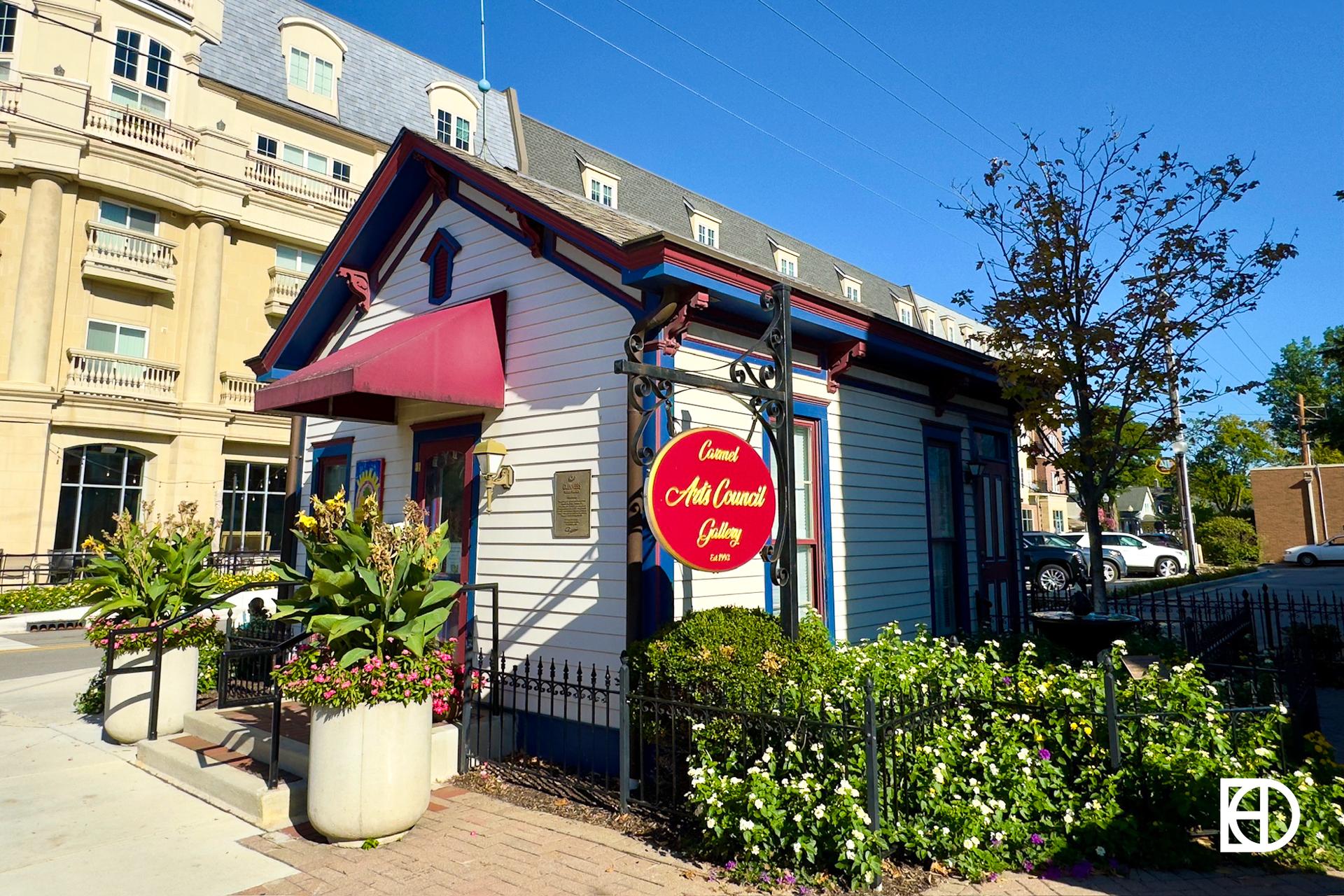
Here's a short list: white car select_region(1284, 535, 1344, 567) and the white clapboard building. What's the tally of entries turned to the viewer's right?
0

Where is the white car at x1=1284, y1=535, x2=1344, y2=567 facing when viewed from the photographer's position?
facing to the left of the viewer

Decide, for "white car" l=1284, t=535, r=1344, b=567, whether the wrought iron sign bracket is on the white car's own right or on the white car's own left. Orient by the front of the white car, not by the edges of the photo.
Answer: on the white car's own left

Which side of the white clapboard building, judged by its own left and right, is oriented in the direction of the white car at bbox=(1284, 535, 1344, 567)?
back

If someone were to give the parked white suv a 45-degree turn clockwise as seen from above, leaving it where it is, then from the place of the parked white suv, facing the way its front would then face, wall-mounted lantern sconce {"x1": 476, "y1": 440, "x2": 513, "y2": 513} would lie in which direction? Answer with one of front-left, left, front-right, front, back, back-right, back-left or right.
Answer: front-right

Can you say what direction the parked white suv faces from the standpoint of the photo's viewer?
facing to the right of the viewer

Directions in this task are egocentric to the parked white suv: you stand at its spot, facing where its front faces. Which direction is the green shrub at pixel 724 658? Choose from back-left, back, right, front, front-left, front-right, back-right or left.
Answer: right

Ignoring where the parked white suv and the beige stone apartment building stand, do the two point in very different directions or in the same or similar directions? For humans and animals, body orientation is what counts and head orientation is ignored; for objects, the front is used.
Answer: same or similar directions

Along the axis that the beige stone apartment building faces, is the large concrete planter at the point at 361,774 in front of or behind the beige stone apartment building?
in front

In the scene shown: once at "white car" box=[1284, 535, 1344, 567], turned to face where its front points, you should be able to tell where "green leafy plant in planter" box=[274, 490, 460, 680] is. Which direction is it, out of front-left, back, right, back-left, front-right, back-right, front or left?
left

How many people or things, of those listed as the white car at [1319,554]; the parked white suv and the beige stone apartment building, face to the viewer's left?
1

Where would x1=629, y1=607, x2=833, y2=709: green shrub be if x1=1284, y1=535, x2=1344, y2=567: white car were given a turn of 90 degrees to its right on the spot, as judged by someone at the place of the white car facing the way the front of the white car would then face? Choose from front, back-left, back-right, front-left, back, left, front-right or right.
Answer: back

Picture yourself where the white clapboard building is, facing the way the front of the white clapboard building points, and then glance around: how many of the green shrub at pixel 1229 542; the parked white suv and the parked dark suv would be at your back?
3

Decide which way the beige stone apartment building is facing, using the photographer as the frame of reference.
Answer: facing the viewer and to the right of the viewer

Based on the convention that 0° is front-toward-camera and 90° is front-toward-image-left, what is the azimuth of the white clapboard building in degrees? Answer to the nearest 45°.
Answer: approximately 45°
